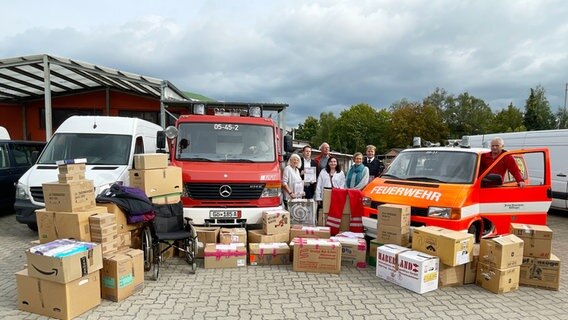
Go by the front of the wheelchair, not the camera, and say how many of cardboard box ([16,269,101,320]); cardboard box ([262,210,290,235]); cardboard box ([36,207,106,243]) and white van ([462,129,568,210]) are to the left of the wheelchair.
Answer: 2

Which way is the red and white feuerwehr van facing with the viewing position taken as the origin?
facing the viewer and to the left of the viewer

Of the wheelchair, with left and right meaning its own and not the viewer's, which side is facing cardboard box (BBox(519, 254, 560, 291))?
left

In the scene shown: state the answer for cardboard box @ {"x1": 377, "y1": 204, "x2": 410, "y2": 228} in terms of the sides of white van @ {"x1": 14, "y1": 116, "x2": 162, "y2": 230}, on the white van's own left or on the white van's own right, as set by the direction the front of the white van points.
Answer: on the white van's own left

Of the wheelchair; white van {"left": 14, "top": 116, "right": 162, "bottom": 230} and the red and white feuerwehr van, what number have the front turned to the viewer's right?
0

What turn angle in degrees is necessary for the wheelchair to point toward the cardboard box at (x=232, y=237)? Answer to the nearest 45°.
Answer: approximately 90° to its left

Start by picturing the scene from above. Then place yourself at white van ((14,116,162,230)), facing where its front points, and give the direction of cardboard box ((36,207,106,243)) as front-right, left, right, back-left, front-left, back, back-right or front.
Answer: front-left

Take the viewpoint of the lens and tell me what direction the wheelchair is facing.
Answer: facing the viewer

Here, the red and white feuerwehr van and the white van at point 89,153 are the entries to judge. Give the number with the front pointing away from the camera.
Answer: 0

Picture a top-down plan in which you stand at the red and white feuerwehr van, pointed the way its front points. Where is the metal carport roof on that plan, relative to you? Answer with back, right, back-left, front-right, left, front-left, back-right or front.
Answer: front-right

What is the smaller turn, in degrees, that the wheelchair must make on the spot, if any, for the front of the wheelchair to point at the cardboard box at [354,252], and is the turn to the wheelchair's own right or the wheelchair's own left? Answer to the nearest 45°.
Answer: approximately 90° to the wheelchair's own left

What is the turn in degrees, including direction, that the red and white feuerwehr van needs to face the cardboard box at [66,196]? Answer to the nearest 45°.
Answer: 0° — it already faces it

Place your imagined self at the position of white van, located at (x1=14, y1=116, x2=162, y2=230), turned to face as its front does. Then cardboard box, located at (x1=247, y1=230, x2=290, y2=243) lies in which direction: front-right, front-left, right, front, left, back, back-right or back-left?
left

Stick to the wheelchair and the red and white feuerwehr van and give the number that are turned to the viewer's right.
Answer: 0

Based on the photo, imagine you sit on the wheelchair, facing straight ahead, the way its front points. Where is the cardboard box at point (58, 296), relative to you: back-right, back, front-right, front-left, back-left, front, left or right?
front-right

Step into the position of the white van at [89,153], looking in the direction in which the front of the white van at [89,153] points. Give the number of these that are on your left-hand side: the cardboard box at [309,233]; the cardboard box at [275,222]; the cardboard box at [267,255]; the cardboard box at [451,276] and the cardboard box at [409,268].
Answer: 5

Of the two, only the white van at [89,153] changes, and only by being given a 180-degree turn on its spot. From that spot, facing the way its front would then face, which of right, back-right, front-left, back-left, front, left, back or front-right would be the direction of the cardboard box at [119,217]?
back-right

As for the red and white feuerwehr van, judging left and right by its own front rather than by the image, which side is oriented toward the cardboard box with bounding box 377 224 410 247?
front

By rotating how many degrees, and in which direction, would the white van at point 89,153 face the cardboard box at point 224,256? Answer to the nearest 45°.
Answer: approximately 90° to its left
